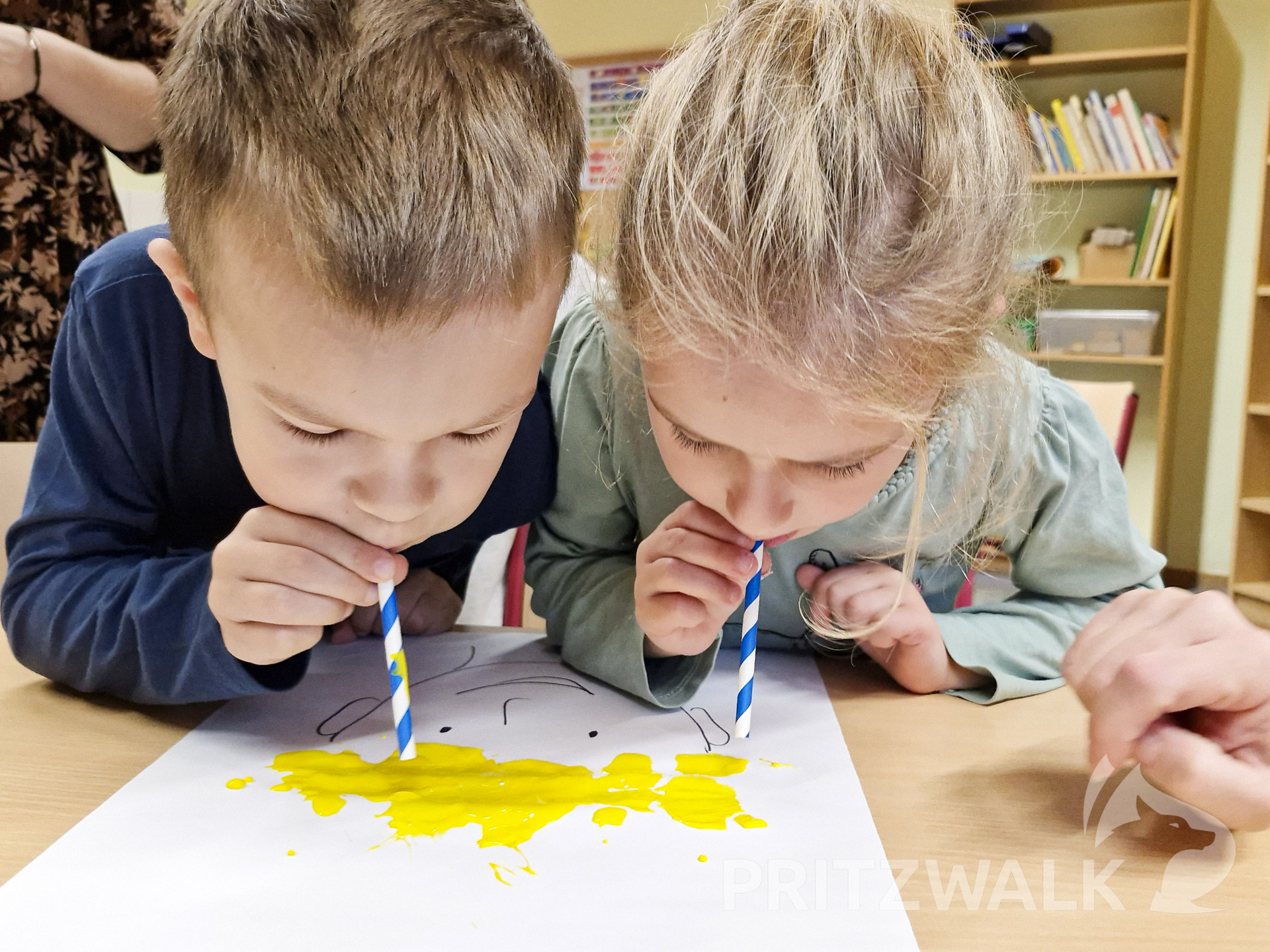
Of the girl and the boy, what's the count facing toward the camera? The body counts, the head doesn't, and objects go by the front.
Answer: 2

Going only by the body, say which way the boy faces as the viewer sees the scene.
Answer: toward the camera

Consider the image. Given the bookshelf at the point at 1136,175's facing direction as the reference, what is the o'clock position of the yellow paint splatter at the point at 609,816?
The yellow paint splatter is roughly at 12 o'clock from the bookshelf.

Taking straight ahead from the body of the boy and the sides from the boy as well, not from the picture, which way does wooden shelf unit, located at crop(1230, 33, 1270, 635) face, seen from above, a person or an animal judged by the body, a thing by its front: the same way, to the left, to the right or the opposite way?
to the right

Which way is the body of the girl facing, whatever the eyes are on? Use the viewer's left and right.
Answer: facing the viewer

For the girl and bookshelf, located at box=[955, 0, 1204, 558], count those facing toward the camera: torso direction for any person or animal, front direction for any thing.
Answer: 2

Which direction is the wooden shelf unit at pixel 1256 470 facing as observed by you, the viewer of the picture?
facing the viewer and to the left of the viewer
